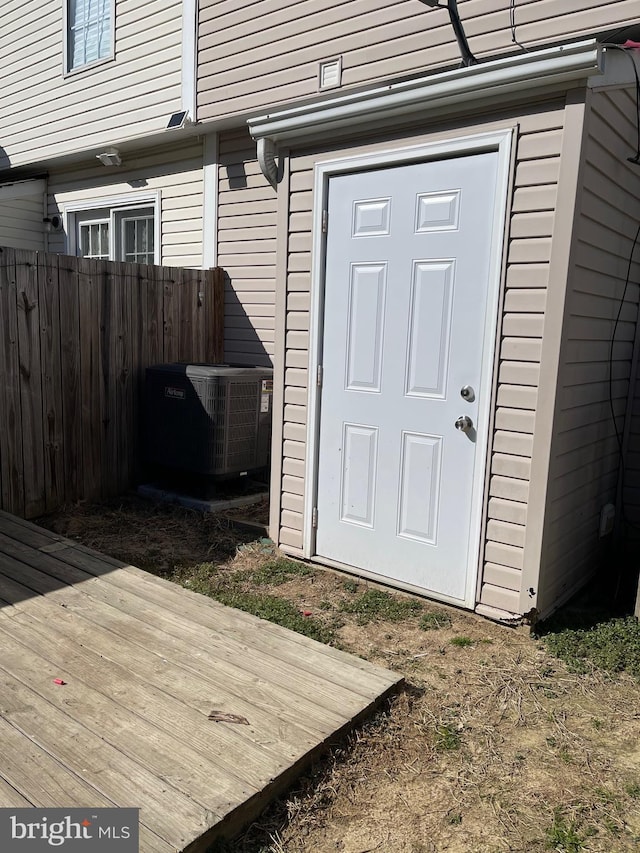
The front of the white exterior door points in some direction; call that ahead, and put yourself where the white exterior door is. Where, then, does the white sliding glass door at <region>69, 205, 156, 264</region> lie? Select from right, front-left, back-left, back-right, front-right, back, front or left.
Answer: right

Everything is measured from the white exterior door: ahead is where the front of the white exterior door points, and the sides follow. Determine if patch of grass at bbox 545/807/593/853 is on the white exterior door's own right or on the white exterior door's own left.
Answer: on the white exterior door's own left

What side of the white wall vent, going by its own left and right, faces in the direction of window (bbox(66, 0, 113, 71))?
right

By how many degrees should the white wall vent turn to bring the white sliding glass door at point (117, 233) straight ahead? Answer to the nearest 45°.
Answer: approximately 90° to its right

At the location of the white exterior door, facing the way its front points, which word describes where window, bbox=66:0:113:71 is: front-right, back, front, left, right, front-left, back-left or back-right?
right

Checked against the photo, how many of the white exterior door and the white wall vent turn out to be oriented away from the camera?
0

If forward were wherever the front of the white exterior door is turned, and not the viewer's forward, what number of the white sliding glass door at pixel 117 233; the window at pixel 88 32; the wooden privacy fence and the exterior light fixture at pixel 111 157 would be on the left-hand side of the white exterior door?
0

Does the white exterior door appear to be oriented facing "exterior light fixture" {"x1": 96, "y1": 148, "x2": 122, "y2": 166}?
no

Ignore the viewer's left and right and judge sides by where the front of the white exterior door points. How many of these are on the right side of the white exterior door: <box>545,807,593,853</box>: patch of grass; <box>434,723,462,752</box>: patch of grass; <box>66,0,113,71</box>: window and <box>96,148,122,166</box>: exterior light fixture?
2

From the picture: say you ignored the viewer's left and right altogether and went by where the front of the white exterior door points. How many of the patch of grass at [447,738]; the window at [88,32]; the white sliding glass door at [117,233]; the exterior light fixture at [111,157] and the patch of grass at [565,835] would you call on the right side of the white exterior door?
3

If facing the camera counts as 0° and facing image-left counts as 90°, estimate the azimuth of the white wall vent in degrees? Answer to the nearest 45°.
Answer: approximately 45°

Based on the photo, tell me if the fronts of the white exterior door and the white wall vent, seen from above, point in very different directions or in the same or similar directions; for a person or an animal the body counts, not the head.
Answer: same or similar directions

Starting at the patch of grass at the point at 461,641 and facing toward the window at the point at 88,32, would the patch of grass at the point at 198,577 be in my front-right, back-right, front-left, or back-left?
front-left

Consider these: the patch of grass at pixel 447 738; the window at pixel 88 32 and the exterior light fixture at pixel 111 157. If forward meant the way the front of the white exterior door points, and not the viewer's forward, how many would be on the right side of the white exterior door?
2
